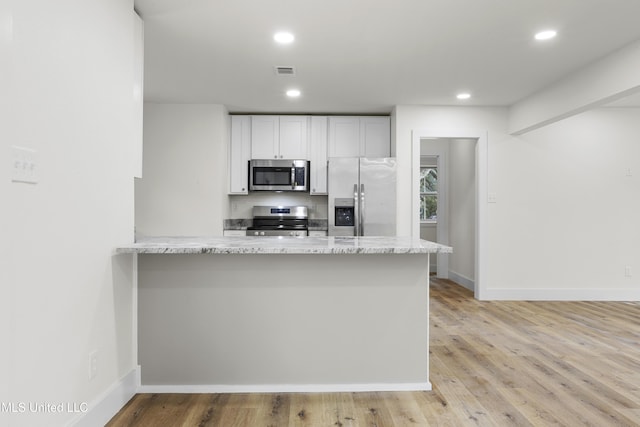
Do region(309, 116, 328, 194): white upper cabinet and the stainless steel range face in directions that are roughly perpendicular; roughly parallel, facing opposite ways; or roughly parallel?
roughly parallel

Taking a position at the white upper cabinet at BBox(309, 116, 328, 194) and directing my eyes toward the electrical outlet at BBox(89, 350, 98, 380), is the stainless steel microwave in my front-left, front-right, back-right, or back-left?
front-right

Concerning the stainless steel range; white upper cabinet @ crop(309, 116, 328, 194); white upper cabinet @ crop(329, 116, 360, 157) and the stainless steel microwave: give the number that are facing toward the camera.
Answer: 4

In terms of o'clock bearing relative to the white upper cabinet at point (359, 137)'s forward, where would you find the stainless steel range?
The stainless steel range is roughly at 3 o'clock from the white upper cabinet.

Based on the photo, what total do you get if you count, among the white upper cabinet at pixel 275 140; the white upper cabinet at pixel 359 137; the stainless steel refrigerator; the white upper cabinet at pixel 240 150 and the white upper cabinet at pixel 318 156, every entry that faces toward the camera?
5

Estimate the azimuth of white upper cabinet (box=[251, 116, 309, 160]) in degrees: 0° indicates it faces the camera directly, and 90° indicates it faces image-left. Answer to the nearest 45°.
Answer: approximately 0°

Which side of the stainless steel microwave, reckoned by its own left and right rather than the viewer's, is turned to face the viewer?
front

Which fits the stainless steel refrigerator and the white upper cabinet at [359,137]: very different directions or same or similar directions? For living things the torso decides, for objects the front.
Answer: same or similar directions

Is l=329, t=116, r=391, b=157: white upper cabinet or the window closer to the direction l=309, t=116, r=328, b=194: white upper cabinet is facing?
the white upper cabinet

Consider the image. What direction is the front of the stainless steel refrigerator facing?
toward the camera

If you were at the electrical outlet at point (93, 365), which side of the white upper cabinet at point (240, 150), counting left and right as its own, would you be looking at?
front

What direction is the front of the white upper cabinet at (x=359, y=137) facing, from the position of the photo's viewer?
facing the viewer

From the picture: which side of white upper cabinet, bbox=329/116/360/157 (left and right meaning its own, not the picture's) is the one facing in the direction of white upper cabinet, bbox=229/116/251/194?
right

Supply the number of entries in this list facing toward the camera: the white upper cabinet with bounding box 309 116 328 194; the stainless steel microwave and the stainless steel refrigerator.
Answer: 3

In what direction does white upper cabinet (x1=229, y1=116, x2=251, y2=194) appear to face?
toward the camera

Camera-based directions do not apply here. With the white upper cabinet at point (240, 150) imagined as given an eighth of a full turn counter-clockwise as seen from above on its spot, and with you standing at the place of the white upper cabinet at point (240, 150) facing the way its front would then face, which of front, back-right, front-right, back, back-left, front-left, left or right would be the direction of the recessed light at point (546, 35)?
front

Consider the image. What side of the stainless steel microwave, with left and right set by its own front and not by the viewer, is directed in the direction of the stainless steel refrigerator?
left
